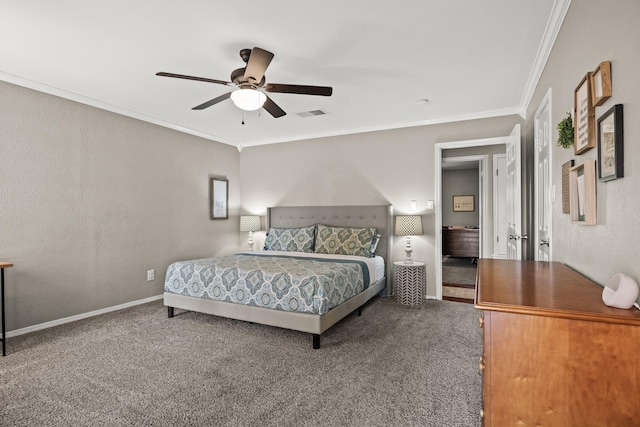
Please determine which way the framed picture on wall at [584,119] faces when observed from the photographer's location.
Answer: facing to the left of the viewer

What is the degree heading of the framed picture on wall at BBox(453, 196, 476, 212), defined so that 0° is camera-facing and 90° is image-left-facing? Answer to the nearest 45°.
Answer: approximately 0°

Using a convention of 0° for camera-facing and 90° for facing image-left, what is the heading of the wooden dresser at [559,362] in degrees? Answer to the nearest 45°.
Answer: approximately 90°

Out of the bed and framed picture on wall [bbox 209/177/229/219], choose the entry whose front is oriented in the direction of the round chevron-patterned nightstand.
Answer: the framed picture on wall

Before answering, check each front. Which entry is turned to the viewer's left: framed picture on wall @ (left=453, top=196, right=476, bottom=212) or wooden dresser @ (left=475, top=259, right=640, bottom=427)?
the wooden dresser

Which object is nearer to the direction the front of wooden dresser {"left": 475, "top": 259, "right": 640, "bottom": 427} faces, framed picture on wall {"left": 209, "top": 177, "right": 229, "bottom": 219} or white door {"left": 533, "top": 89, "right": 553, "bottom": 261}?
the framed picture on wall

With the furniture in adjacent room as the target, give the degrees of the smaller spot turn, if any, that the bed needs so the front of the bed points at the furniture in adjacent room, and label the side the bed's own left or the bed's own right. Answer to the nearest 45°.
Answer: approximately 180°

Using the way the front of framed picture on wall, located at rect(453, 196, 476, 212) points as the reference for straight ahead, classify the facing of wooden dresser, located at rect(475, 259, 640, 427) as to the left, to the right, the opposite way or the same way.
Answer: to the right

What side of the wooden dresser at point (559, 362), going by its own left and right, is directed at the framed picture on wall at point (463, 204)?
right
